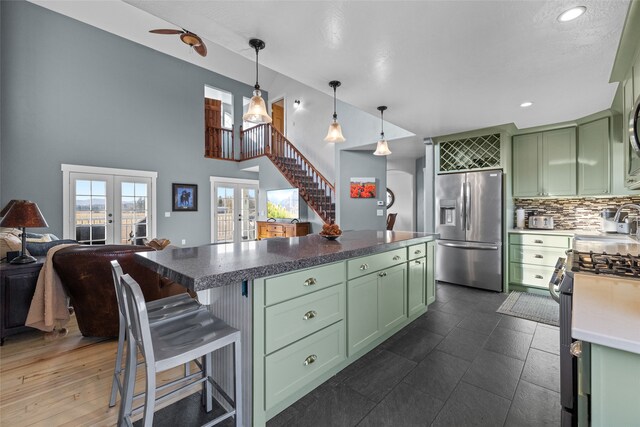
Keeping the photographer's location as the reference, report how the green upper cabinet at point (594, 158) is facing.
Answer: facing the viewer and to the left of the viewer

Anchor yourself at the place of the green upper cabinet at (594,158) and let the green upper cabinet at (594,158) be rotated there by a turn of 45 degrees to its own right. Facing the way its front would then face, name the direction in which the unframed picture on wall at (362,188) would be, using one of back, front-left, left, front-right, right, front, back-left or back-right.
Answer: front

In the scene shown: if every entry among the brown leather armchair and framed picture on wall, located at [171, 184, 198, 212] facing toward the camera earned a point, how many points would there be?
1

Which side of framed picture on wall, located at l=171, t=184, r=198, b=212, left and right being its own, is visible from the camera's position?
front

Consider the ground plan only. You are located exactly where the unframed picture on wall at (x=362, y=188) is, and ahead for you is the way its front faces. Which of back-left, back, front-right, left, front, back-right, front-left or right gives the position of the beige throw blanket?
front-right

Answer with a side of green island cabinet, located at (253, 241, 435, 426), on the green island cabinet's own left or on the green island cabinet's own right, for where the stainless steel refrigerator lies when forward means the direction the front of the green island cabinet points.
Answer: on the green island cabinet's own left

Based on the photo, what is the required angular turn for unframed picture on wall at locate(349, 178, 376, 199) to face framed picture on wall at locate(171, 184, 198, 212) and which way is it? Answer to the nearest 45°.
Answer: approximately 90° to its right

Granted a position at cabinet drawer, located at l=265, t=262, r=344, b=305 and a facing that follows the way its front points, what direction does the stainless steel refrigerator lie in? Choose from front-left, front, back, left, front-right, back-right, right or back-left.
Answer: left

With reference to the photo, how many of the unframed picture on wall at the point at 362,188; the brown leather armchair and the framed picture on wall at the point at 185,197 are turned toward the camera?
2

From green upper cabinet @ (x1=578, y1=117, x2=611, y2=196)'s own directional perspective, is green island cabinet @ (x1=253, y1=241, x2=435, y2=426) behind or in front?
in front

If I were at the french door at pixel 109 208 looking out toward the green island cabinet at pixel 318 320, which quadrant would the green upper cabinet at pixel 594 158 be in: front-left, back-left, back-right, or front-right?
front-left

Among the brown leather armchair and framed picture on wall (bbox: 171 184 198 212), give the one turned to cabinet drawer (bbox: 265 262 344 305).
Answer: the framed picture on wall

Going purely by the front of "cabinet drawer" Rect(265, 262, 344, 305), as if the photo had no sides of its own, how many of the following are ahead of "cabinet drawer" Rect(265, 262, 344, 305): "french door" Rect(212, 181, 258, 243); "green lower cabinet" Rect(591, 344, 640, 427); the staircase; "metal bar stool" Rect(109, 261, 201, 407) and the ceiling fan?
1
